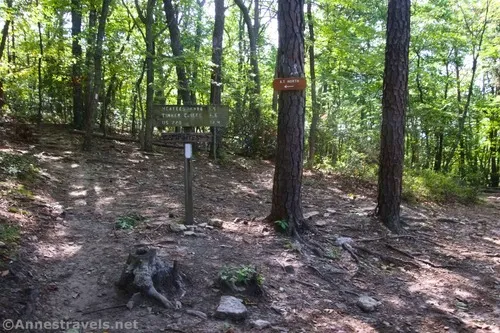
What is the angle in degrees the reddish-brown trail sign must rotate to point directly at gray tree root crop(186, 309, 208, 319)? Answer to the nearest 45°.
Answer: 0° — it already faces it

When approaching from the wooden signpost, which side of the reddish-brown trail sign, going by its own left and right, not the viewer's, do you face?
right

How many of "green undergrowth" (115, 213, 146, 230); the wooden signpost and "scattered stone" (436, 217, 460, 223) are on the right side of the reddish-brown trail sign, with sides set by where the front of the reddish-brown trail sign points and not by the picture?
2

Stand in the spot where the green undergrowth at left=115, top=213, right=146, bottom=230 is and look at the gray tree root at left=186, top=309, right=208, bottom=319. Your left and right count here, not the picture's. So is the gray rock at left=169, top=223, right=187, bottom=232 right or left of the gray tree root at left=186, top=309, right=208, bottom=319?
left

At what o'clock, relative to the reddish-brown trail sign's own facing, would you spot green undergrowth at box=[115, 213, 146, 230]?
The green undergrowth is roughly at 3 o'clock from the reddish-brown trail sign.

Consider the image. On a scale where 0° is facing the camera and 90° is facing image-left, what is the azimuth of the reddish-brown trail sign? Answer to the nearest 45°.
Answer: approximately 0°

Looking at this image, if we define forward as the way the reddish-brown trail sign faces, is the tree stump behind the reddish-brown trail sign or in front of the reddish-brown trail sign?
in front

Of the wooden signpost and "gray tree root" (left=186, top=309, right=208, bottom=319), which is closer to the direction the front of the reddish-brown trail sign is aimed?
the gray tree root

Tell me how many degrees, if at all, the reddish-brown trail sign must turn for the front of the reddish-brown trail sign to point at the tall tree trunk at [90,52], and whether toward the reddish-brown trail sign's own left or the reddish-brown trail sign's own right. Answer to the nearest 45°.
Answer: approximately 135° to the reddish-brown trail sign's own right

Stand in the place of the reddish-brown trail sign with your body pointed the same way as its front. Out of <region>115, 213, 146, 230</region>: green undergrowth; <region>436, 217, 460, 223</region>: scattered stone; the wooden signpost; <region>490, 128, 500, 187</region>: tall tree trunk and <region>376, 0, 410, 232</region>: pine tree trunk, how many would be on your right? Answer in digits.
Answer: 2

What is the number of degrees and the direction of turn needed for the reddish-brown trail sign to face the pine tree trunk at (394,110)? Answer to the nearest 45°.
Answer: approximately 135° to its left
